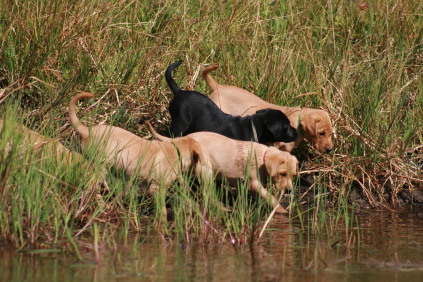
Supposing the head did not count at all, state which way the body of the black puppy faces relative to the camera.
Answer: to the viewer's right

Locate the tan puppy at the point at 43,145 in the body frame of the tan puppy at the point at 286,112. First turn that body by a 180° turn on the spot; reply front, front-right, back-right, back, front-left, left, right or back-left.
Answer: front-left

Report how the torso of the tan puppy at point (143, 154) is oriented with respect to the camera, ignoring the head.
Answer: to the viewer's right

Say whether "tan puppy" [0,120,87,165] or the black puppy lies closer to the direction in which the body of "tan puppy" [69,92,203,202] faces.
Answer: the black puppy

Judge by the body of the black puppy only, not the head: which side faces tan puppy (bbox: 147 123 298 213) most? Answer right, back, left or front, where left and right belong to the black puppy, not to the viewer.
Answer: right

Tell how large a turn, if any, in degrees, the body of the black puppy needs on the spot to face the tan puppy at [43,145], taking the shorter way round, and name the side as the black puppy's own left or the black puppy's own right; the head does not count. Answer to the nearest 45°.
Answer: approximately 135° to the black puppy's own right

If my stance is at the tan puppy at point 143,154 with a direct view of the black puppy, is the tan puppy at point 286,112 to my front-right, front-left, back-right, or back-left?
front-right

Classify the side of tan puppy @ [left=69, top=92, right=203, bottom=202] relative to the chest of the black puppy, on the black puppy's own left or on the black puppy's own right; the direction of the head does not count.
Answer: on the black puppy's own right

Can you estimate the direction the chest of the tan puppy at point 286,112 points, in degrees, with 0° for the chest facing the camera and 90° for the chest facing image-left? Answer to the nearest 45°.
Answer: approximately 270°

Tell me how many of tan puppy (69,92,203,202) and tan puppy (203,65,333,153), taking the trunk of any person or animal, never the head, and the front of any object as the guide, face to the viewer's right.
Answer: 2

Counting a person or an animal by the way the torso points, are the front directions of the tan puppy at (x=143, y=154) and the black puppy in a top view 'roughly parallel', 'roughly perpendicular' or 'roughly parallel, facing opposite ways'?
roughly parallel
